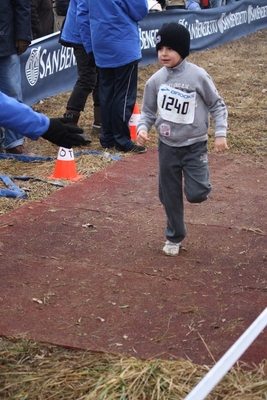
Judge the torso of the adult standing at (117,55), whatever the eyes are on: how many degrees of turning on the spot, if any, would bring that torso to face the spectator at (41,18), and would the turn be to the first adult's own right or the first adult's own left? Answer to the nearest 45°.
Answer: approximately 45° to the first adult's own left

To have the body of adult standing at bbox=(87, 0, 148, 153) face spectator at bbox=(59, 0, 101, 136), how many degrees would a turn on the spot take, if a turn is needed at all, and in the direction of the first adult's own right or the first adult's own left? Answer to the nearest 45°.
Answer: approximately 90° to the first adult's own left

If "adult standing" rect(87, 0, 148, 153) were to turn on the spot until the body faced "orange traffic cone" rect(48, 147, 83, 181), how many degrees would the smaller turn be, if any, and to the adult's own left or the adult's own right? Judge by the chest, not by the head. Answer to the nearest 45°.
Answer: approximately 180°

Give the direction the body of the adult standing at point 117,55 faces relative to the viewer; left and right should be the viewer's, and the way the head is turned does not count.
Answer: facing away from the viewer and to the right of the viewer

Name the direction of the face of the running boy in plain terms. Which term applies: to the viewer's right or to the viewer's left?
to the viewer's left
